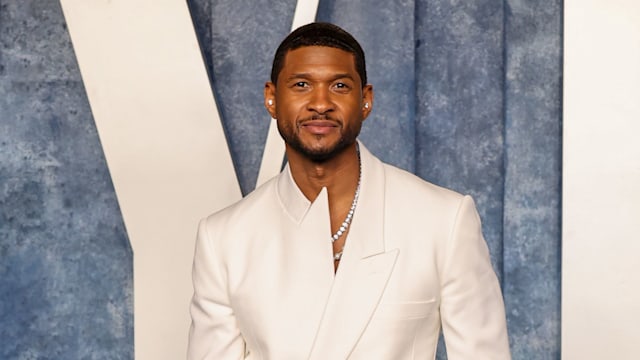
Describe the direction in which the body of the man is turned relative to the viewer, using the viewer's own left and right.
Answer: facing the viewer

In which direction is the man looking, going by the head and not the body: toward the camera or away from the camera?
toward the camera
